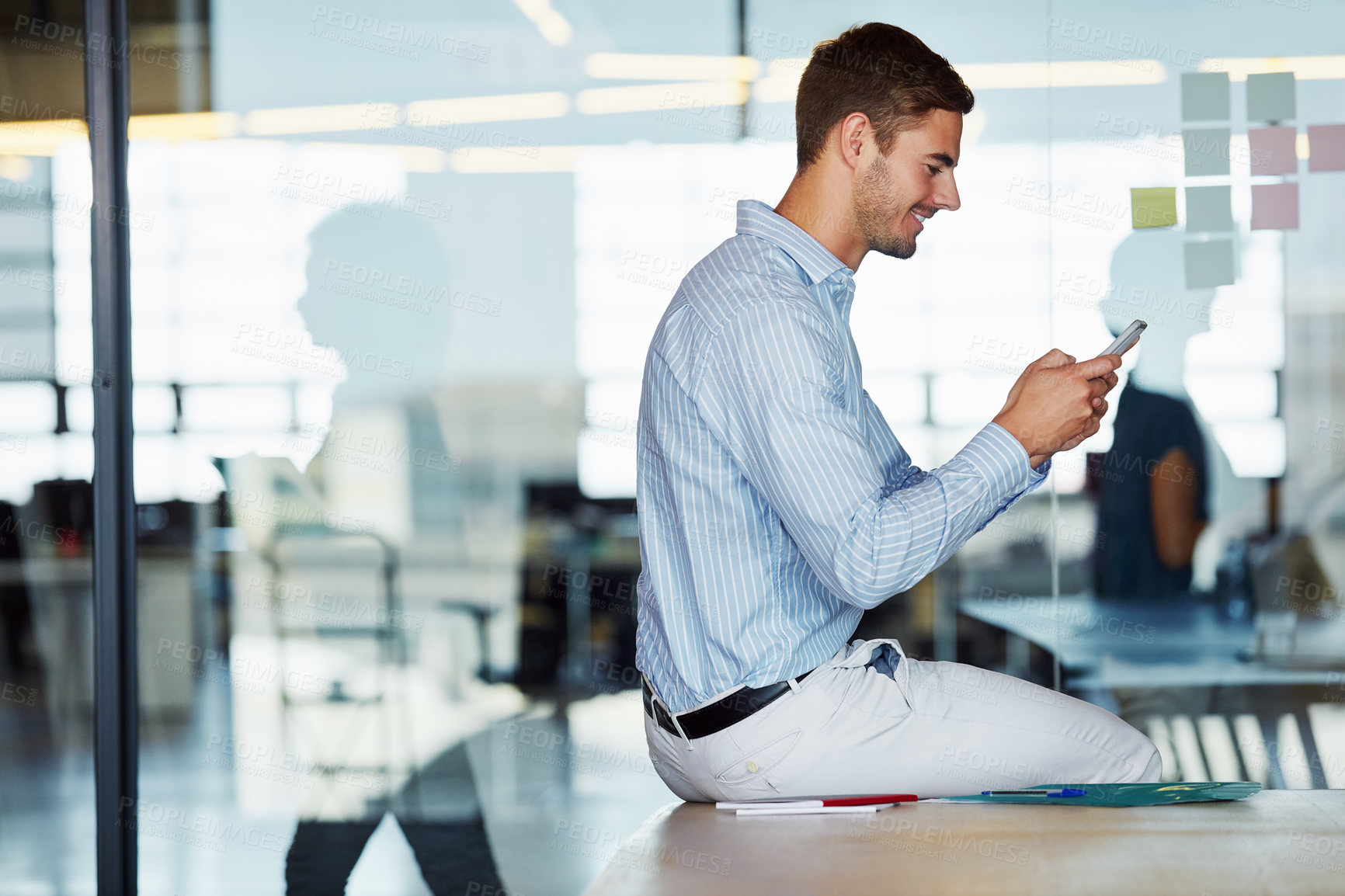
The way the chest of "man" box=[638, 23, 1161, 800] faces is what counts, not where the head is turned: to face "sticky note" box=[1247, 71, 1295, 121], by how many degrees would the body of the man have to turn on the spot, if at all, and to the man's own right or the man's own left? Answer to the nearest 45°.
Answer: approximately 45° to the man's own left

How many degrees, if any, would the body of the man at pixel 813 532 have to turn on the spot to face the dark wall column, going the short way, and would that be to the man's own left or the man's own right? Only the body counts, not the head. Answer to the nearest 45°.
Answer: approximately 135° to the man's own left

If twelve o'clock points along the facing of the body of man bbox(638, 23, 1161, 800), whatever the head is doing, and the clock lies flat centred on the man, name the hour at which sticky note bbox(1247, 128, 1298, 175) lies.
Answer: The sticky note is roughly at 10 o'clock from the man.

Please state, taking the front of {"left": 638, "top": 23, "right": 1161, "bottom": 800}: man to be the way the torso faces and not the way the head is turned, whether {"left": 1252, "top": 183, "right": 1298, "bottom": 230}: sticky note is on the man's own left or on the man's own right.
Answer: on the man's own left

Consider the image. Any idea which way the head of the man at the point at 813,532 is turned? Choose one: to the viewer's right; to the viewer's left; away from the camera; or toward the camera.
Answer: to the viewer's right

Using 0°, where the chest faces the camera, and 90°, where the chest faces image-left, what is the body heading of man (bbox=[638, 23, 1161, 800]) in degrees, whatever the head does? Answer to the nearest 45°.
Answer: approximately 270°
